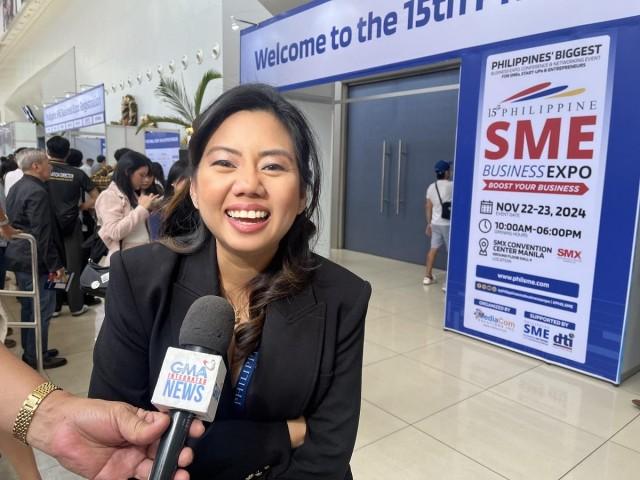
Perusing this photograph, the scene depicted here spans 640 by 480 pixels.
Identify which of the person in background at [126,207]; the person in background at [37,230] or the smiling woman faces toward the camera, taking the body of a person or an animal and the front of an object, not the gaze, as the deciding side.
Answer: the smiling woman

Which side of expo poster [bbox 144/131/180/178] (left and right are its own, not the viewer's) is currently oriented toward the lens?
front

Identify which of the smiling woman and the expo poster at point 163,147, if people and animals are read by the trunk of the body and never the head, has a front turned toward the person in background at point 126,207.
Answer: the expo poster

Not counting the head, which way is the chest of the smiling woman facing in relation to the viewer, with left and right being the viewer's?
facing the viewer

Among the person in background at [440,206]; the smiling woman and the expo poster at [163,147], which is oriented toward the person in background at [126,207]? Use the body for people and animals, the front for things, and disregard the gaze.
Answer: the expo poster

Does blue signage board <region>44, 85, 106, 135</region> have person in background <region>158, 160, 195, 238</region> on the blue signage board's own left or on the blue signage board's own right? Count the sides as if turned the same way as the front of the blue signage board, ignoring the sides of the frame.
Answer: on the blue signage board's own left

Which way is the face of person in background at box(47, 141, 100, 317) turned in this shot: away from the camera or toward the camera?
away from the camera

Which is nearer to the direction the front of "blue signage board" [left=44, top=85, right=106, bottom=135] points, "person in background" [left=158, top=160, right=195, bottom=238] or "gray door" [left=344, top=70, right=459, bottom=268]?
the person in background

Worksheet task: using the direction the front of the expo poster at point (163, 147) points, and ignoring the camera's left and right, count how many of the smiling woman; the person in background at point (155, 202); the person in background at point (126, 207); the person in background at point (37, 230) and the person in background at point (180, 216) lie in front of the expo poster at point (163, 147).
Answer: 5

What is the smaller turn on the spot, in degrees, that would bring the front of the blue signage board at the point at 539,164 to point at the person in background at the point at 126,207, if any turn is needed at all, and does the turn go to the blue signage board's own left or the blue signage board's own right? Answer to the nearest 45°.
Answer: approximately 45° to the blue signage board's own right

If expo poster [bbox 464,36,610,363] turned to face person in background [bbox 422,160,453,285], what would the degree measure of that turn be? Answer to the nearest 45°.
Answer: approximately 90° to its right

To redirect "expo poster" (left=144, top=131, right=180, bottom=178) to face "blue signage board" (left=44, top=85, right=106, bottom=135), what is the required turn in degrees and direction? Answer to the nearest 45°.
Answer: approximately 135° to its right
